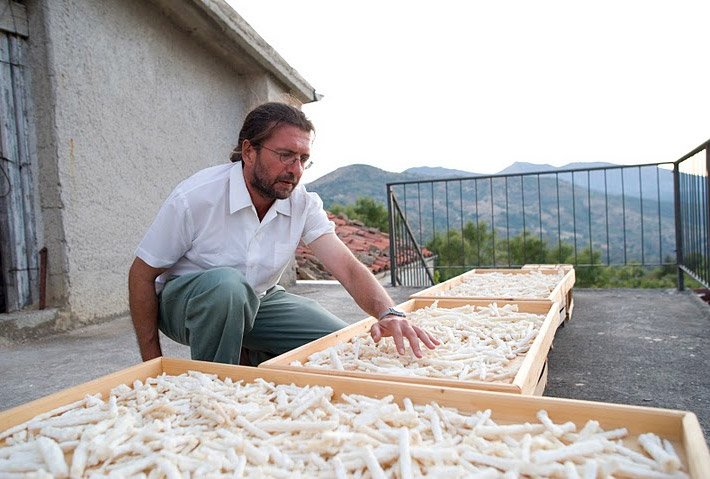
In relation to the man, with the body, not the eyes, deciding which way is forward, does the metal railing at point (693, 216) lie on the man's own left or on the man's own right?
on the man's own left

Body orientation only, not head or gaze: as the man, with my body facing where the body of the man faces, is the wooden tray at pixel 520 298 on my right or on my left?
on my left

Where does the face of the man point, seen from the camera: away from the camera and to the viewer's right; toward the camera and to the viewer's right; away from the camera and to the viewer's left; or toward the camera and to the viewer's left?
toward the camera and to the viewer's right

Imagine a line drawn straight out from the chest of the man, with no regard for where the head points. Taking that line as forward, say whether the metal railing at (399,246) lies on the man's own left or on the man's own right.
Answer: on the man's own left

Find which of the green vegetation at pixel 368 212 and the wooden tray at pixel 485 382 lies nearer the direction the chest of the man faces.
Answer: the wooden tray

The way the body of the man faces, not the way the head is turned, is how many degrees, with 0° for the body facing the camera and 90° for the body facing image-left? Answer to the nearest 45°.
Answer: approximately 315°

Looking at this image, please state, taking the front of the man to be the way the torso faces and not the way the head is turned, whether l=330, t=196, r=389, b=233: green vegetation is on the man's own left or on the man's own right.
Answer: on the man's own left
